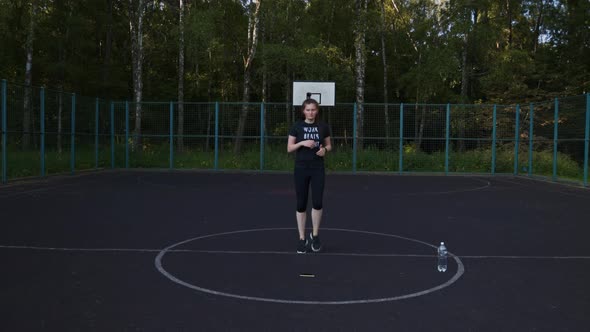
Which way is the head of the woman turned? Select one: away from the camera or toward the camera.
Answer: toward the camera

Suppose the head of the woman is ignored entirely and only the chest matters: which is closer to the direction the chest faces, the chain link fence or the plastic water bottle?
the plastic water bottle

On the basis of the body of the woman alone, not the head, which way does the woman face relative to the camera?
toward the camera

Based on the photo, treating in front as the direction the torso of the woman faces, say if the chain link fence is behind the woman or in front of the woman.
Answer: behind

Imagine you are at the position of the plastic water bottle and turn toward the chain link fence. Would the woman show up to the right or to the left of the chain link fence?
left

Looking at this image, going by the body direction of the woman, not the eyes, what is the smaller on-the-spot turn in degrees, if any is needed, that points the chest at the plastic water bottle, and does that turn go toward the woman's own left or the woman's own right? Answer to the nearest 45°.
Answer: approximately 45° to the woman's own left
